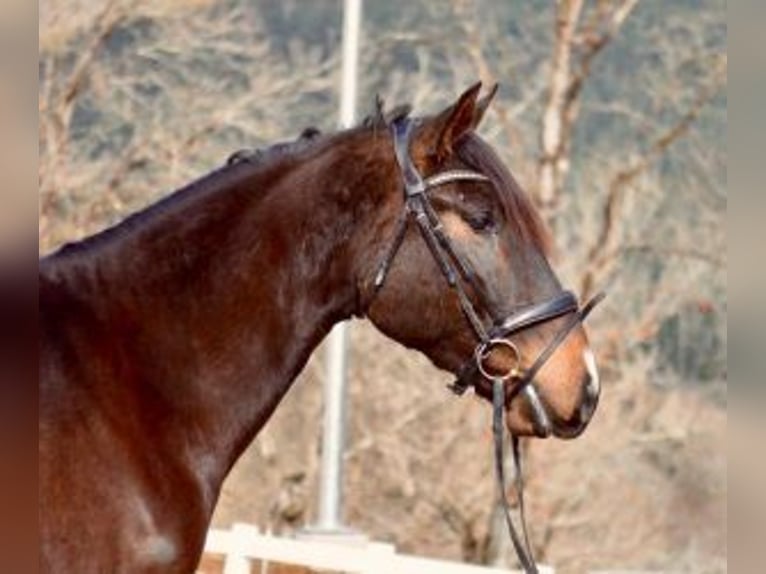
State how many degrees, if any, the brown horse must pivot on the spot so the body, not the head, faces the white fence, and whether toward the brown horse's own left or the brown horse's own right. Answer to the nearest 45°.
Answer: approximately 90° to the brown horse's own left

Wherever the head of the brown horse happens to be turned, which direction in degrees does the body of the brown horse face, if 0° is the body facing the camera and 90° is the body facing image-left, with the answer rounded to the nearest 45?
approximately 270°

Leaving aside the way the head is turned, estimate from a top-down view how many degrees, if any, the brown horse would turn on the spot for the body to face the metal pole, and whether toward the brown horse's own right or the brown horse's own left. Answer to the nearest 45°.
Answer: approximately 90° to the brown horse's own left
